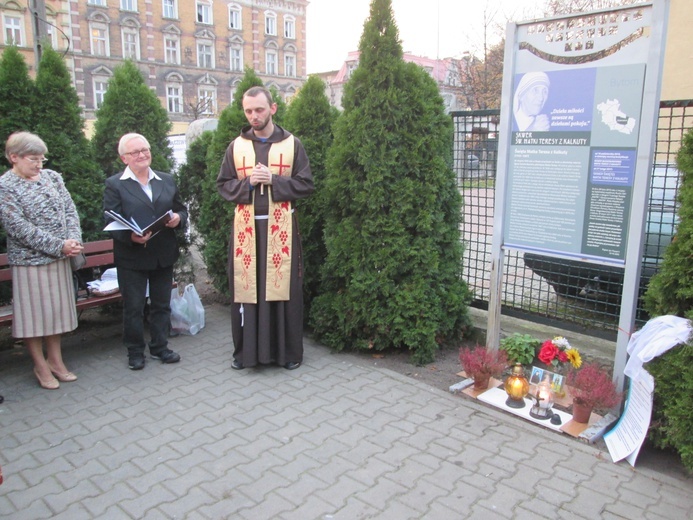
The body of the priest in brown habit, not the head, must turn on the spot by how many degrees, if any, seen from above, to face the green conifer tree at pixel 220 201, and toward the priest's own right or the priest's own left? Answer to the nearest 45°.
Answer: approximately 180°

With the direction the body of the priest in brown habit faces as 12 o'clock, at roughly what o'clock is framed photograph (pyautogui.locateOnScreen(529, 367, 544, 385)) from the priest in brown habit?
The framed photograph is roughly at 10 o'clock from the priest in brown habit.

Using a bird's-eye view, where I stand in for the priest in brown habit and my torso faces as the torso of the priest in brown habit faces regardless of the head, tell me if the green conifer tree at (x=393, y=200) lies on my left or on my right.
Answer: on my left

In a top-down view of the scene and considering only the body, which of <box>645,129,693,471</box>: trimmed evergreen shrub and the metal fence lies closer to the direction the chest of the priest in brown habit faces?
the trimmed evergreen shrub

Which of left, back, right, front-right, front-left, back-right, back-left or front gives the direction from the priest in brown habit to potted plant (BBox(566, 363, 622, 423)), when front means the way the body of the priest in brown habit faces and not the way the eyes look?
front-left

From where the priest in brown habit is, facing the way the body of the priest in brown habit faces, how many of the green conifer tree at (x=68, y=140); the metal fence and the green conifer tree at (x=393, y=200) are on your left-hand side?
2

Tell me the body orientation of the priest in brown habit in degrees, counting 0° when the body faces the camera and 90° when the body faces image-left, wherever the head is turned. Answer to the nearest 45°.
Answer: approximately 0°

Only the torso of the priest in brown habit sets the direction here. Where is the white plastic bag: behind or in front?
behind

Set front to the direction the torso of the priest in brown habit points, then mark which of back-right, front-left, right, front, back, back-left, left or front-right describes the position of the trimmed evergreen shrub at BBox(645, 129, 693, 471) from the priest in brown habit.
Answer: front-left

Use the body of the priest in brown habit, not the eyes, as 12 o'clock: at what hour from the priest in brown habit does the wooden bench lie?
The wooden bench is roughly at 4 o'clock from the priest in brown habit.

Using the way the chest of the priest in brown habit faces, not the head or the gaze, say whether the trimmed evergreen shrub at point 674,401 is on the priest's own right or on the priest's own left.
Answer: on the priest's own left

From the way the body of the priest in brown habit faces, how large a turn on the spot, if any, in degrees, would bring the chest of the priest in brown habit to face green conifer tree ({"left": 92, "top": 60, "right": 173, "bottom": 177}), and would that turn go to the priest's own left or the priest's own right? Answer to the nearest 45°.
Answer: approximately 135° to the priest's own right

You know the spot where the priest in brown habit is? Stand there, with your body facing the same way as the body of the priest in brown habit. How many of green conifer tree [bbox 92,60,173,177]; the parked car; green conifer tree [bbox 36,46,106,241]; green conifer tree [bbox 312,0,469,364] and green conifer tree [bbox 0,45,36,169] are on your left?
2

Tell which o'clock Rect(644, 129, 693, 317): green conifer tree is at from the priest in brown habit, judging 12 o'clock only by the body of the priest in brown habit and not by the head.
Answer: The green conifer tree is roughly at 10 o'clock from the priest in brown habit.

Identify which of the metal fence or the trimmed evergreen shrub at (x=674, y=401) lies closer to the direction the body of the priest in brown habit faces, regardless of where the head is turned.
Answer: the trimmed evergreen shrub

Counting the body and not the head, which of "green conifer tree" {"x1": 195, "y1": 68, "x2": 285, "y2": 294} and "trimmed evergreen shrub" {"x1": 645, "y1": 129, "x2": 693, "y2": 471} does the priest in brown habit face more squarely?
the trimmed evergreen shrub
